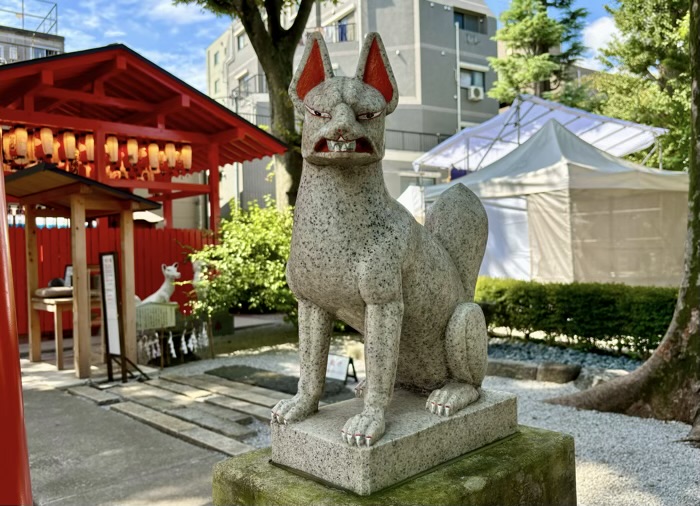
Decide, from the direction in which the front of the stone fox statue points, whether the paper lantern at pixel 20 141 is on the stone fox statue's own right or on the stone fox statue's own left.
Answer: on the stone fox statue's own right

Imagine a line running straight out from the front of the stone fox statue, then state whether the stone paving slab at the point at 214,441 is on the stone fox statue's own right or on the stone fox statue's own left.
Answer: on the stone fox statue's own right

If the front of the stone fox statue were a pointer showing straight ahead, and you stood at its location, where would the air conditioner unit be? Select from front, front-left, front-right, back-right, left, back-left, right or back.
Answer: back-right

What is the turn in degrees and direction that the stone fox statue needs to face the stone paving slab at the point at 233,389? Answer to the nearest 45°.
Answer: approximately 135° to its right

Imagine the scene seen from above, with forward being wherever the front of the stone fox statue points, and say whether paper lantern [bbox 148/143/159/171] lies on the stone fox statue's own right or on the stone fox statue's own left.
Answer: on the stone fox statue's own right

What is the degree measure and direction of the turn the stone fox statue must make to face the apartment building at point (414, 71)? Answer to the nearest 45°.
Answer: approximately 135° to its right

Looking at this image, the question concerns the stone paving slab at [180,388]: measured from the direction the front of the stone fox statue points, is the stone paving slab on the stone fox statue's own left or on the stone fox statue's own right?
on the stone fox statue's own right

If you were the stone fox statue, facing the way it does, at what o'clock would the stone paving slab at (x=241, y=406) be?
The stone paving slab is roughly at 4 o'clock from the stone fox statue.

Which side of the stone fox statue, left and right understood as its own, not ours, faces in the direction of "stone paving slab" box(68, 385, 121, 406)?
right

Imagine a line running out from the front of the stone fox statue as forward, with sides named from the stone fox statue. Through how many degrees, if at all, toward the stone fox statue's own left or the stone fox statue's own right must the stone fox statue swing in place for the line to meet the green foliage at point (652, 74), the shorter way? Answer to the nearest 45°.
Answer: approximately 180°

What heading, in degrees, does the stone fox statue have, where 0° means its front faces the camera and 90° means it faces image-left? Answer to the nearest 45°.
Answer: approximately 45°

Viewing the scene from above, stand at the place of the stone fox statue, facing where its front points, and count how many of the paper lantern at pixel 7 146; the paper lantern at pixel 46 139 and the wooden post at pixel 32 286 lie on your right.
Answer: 3

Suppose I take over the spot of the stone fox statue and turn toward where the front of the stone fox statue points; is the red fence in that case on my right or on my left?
on my right

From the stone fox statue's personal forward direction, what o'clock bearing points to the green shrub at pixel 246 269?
The green shrub is roughly at 4 o'clock from the stone fox statue.

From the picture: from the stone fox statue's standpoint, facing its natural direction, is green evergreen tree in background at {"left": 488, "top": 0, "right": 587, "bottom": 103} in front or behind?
behind

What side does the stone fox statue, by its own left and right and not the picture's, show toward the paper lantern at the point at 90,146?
right
